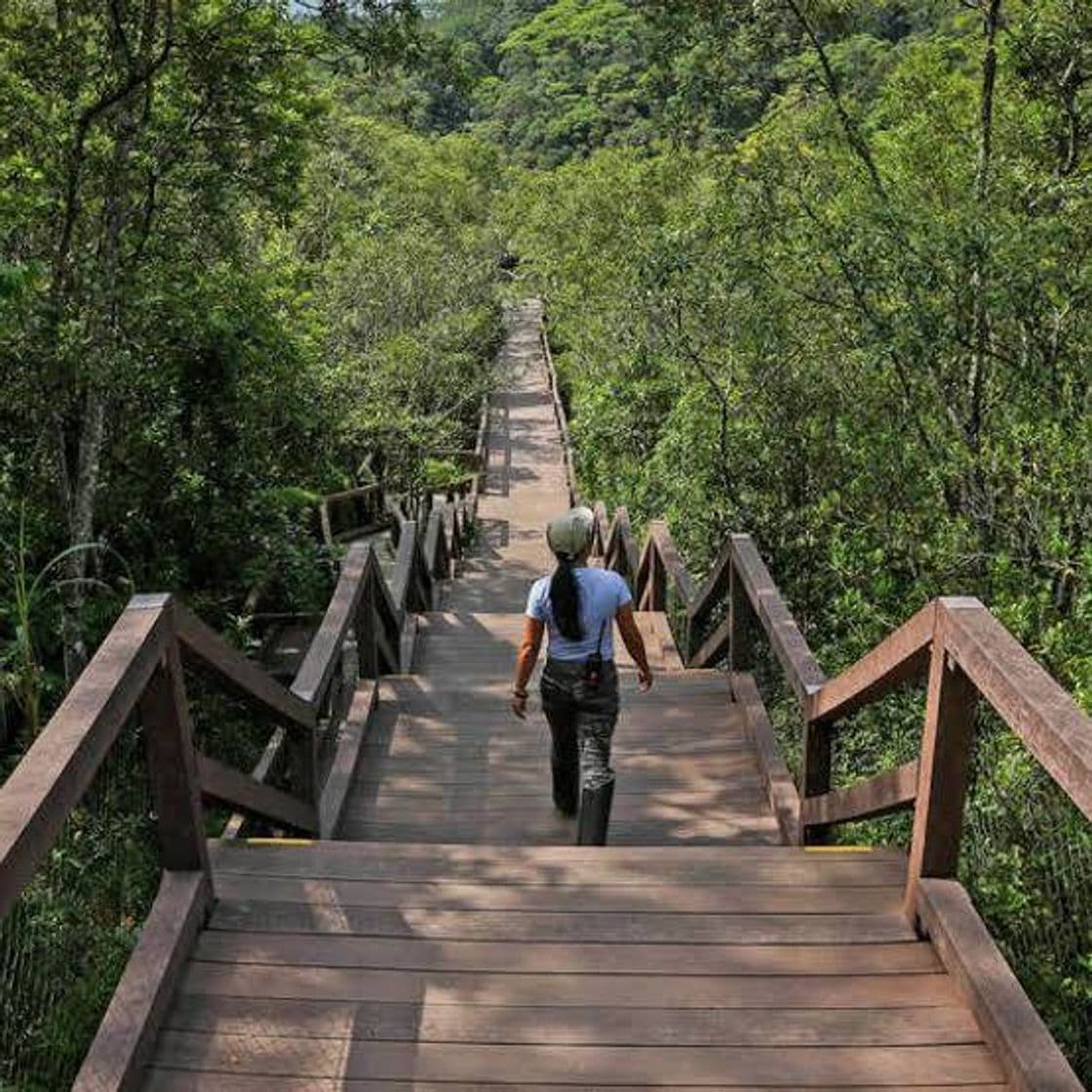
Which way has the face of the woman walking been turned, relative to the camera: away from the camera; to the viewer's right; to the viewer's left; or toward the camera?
away from the camera

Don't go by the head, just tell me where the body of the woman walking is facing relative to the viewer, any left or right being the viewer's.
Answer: facing away from the viewer
